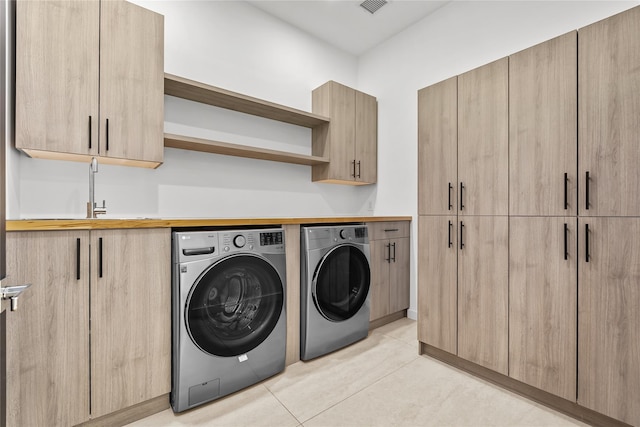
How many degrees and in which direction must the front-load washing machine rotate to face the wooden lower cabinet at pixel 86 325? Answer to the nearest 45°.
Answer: approximately 135° to its right

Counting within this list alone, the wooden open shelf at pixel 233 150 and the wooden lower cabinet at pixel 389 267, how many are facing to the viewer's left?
0

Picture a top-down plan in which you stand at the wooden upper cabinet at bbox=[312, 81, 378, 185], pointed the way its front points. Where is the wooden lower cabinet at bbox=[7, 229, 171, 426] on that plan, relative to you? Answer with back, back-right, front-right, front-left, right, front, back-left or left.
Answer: right

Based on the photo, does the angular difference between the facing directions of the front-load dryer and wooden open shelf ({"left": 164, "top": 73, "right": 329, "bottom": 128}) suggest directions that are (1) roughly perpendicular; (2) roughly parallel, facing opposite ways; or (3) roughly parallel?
roughly parallel

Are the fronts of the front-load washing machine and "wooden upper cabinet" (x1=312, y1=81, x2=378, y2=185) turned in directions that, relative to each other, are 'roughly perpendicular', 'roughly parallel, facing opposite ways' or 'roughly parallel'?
roughly parallel

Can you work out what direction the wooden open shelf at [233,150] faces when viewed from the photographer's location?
facing the viewer and to the right of the viewer

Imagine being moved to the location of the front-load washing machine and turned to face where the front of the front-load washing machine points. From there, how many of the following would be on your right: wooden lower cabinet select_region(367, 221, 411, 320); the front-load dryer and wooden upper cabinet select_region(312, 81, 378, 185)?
0

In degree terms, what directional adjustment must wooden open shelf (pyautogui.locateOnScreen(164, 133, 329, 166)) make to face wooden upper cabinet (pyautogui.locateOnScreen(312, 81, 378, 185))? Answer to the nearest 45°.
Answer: approximately 45° to its left

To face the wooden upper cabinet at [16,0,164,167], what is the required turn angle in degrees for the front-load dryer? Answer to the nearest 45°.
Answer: approximately 90° to its right

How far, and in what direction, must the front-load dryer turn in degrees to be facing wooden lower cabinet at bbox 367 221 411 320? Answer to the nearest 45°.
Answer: approximately 90° to its left

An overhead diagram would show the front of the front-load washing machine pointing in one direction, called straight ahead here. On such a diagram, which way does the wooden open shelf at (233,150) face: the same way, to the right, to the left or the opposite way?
the same way

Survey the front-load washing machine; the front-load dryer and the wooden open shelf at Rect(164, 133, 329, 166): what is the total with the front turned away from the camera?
0

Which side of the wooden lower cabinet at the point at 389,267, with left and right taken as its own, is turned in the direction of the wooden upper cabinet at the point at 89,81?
right

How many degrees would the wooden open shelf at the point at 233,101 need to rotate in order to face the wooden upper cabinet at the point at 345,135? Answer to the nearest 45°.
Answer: approximately 45° to its left

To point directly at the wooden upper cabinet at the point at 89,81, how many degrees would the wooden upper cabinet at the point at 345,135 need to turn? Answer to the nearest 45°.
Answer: approximately 90° to its right

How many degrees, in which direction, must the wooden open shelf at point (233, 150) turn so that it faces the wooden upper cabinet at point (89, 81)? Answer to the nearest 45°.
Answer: approximately 90° to its right

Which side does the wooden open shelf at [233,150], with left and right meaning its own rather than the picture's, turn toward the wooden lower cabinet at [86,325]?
right
